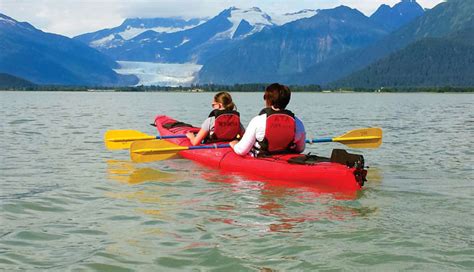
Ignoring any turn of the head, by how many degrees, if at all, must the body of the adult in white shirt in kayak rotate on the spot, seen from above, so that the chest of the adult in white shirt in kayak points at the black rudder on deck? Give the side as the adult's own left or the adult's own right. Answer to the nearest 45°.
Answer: approximately 180°

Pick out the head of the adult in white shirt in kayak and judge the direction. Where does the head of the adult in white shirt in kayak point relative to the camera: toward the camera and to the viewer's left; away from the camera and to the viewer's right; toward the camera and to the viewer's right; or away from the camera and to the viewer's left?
away from the camera and to the viewer's left

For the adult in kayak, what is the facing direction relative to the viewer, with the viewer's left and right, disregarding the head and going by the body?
facing away from the viewer and to the left of the viewer

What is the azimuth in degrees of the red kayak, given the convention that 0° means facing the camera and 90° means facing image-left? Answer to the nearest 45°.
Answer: approximately 135°

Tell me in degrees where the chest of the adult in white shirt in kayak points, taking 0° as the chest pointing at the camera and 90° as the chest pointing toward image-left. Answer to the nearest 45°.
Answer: approximately 135°

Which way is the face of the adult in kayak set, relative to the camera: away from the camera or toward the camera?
away from the camera

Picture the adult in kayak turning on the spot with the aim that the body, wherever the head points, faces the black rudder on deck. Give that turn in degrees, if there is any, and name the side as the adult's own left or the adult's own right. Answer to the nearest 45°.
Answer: approximately 180°
